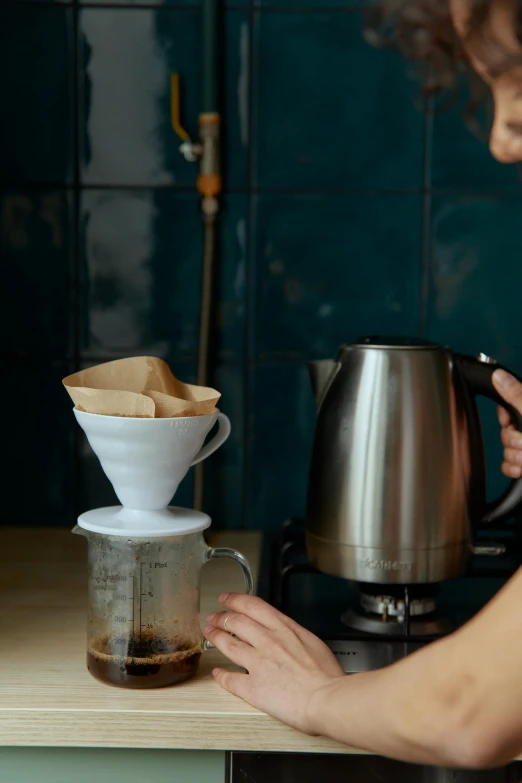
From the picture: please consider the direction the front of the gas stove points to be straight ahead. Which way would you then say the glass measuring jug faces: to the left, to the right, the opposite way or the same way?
to the right

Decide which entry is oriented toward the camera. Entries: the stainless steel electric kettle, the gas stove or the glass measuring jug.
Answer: the gas stove

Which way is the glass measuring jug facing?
to the viewer's left

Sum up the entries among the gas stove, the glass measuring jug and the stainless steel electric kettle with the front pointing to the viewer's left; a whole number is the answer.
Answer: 2

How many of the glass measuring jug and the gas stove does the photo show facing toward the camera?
1

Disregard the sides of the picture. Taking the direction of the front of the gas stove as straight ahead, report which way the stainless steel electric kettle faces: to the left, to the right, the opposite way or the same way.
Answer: to the right

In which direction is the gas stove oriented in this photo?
toward the camera

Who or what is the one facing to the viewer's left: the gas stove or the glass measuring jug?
the glass measuring jug

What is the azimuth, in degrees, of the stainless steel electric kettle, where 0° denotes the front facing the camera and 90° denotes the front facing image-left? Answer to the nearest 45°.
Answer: approximately 90°

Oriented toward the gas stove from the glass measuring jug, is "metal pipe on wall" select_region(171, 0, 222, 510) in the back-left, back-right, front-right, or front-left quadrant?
front-left

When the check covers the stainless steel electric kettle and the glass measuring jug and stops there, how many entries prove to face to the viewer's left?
2
